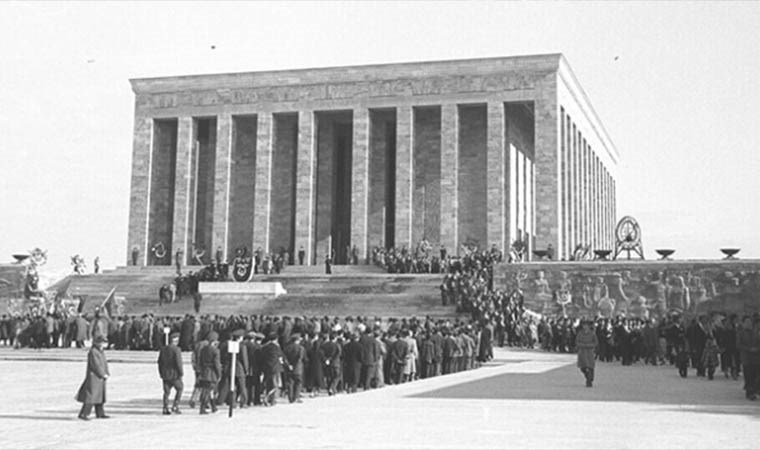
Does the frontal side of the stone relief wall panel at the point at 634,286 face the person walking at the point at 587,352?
yes

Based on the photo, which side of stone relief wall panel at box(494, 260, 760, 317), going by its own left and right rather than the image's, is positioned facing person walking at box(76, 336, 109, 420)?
front

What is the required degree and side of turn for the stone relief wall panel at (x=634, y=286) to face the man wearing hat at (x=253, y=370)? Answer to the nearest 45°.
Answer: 0° — it already faces them

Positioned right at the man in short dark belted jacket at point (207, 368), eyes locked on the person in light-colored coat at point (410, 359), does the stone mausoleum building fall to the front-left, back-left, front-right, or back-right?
front-left

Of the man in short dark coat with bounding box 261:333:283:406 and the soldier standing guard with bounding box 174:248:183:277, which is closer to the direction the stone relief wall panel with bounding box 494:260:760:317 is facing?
the man in short dark coat

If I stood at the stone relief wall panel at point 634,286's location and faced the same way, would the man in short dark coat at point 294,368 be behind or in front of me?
in front

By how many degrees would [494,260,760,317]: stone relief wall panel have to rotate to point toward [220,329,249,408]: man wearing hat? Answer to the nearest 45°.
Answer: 0° — it already faces them

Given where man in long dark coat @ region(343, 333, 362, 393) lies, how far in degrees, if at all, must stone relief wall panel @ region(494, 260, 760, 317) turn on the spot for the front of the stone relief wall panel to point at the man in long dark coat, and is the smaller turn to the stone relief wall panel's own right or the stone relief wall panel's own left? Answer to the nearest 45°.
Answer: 0° — it already faces them

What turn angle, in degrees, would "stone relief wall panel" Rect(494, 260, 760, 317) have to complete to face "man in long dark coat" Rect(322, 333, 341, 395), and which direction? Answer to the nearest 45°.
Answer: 0° — it already faces them

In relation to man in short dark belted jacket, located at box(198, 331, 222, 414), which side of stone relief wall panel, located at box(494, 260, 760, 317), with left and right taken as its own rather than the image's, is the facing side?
front

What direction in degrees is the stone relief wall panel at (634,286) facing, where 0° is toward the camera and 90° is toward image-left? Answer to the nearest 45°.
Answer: approximately 0°

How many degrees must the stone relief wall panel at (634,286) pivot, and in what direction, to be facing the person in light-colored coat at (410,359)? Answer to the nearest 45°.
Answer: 0° — it already faces them

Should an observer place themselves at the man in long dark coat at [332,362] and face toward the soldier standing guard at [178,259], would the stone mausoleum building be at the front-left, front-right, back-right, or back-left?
front-right

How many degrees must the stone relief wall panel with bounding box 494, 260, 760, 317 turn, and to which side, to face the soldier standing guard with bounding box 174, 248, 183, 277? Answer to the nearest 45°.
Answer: approximately 90° to its right
